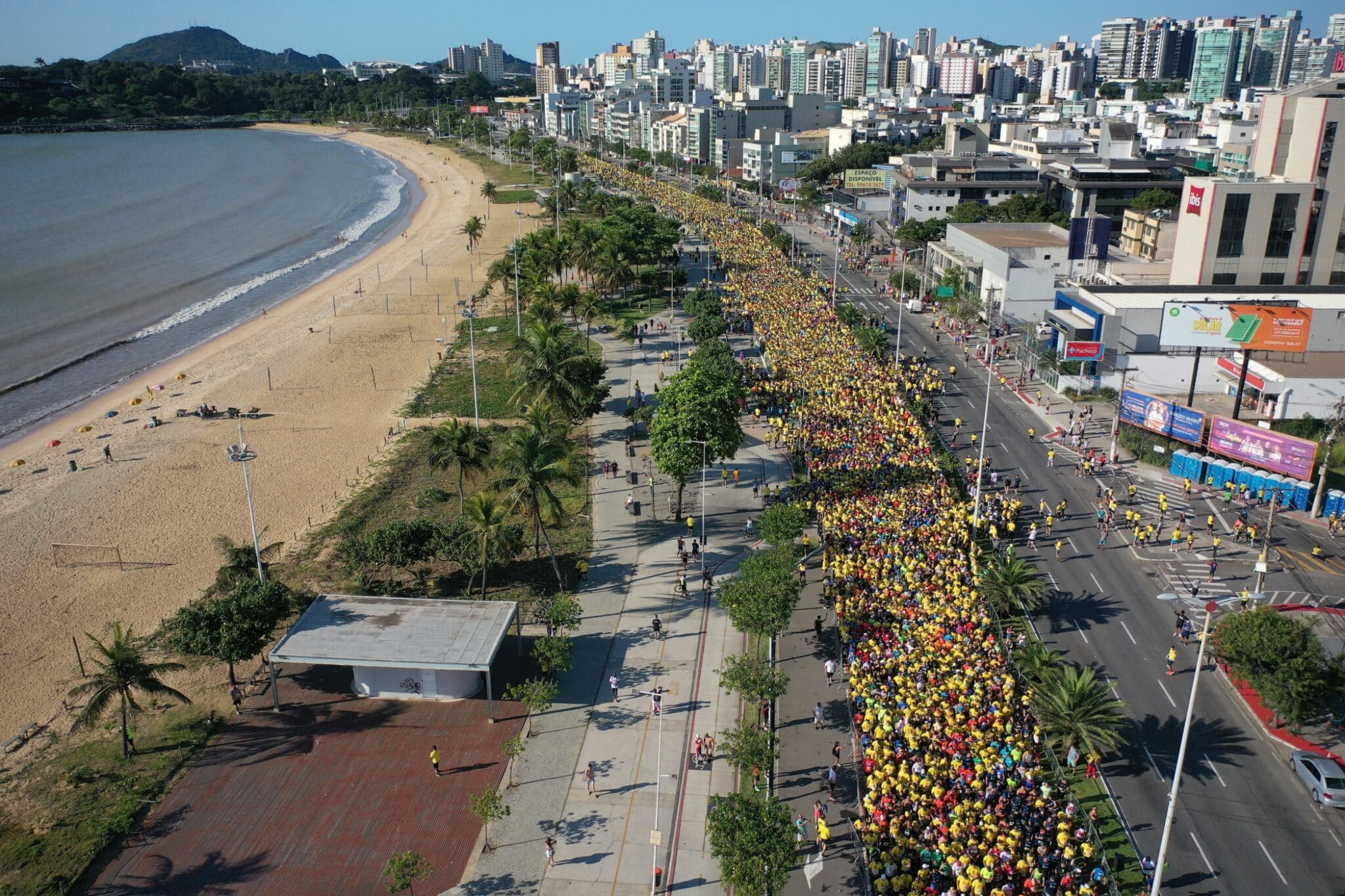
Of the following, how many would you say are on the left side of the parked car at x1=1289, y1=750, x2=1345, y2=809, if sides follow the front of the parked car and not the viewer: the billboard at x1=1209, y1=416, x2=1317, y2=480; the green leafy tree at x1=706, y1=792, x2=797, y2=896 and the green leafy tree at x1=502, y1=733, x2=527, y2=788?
2

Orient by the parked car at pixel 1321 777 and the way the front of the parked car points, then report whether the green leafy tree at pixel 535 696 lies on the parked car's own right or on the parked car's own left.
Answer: on the parked car's own left

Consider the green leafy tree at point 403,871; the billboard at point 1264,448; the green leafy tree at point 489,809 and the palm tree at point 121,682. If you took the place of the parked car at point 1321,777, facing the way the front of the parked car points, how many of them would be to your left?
3

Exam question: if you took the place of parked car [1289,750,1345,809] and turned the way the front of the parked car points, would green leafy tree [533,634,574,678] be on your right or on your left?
on your left

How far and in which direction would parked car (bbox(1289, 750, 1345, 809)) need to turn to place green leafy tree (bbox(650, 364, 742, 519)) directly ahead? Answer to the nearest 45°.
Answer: approximately 45° to its left

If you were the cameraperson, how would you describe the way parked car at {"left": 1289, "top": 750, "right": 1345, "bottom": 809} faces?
facing away from the viewer and to the left of the viewer

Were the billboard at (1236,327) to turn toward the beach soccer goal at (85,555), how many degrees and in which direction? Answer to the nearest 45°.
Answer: approximately 45° to its right

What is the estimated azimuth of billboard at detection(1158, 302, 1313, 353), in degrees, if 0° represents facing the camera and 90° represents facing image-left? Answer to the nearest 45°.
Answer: approximately 0°

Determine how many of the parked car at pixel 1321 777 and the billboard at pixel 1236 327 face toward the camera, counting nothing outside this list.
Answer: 1

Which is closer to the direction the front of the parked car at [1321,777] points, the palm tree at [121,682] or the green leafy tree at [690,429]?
the green leafy tree

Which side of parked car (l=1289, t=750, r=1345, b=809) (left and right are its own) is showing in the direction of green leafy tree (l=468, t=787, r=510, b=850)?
left

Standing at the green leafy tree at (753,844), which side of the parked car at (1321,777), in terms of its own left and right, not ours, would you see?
left

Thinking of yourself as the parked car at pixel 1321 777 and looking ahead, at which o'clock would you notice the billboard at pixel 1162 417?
The billboard is roughly at 1 o'clock from the parked car.

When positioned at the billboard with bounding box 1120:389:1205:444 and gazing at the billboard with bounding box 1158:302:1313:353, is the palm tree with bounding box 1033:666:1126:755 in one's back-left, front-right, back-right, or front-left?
back-right
